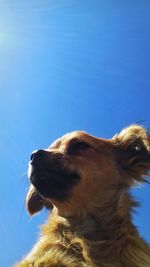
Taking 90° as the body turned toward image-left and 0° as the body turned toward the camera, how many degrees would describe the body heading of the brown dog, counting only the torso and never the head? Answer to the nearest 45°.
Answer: approximately 45°
